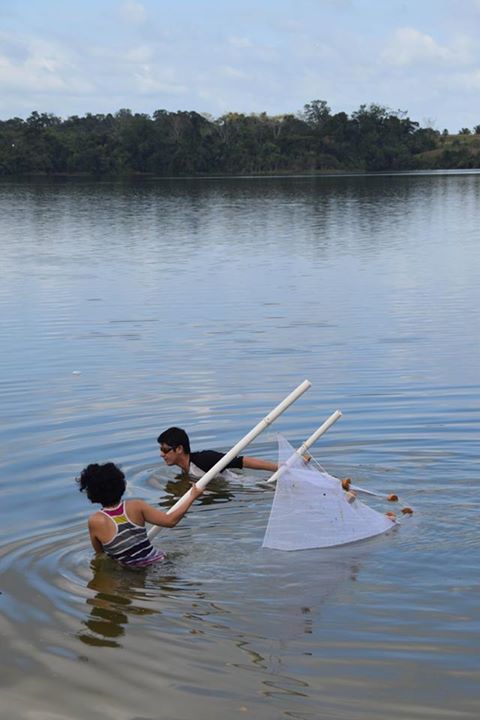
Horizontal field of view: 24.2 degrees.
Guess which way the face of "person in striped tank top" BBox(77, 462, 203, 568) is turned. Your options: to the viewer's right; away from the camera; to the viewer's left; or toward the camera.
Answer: away from the camera

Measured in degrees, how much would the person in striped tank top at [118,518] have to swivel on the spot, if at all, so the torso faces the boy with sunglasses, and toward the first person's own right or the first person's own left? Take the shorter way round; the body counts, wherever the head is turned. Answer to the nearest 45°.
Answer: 0° — they already face them

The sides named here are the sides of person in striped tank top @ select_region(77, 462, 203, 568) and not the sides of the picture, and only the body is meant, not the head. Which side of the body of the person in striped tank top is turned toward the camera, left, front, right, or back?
back
